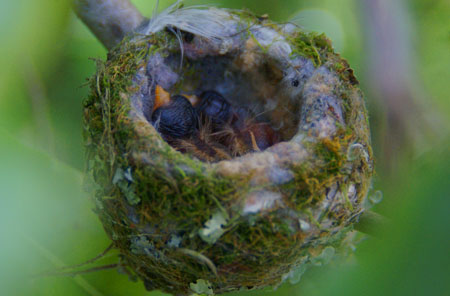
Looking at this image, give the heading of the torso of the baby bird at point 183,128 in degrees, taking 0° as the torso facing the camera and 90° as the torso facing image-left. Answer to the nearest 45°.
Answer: approximately 135°

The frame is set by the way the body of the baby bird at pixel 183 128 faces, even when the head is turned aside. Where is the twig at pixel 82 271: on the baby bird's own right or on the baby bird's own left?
on the baby bird's own left
